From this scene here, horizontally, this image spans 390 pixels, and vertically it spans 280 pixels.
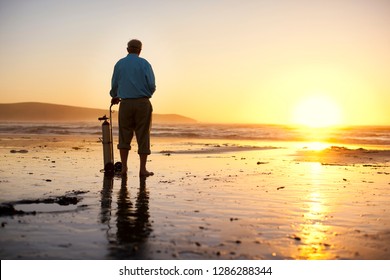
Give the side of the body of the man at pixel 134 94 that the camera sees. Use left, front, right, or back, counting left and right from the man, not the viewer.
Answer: back
